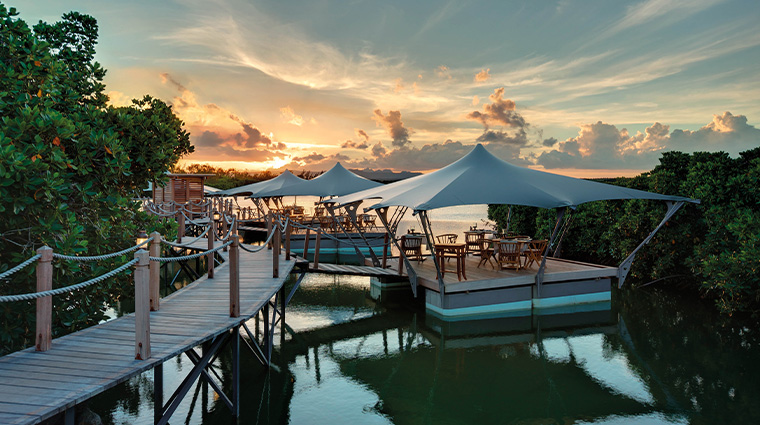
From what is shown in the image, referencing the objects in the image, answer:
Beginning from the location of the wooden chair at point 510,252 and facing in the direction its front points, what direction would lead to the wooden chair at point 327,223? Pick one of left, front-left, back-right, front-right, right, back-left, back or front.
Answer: front-left

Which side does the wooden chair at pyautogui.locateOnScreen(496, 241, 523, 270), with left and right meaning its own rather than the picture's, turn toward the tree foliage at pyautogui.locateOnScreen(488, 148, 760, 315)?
right

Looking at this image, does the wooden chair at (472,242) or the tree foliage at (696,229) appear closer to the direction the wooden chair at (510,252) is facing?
the wooden chair

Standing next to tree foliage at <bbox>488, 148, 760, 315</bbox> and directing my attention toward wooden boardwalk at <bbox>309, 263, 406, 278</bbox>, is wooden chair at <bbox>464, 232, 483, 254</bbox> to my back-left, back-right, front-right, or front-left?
front-right

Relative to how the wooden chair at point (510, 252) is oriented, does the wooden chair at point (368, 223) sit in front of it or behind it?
in front

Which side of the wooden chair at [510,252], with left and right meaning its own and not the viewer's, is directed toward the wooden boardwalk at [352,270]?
left

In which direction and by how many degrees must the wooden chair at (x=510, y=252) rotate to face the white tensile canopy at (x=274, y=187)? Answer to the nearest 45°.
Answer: approximately 45° to its left

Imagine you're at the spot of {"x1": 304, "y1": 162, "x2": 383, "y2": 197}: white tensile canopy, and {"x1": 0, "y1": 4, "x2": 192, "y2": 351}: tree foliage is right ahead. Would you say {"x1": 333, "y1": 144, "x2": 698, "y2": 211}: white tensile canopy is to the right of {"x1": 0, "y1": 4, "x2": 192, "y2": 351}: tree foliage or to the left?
left

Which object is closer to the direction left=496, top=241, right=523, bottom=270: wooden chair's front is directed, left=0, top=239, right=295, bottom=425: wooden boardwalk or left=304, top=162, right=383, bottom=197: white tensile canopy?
the white tensile canopy

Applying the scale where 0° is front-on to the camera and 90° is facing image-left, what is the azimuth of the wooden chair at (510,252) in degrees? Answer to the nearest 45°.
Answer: approximately 180°

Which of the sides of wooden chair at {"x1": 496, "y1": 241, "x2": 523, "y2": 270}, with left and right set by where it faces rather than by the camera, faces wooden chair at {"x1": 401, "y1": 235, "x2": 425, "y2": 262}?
left
